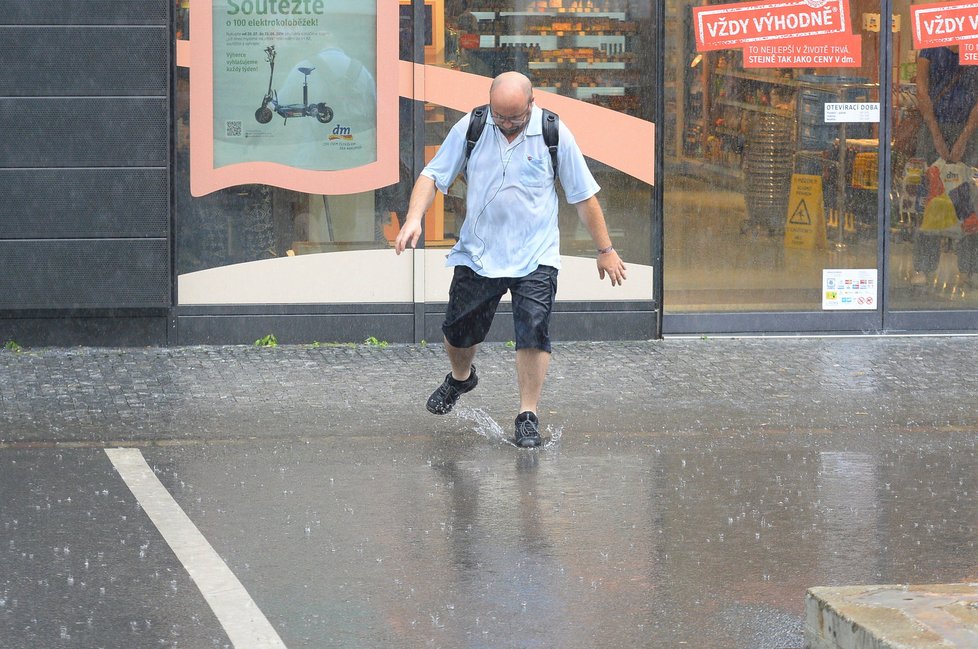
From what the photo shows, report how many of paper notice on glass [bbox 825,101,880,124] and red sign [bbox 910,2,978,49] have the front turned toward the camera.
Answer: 2

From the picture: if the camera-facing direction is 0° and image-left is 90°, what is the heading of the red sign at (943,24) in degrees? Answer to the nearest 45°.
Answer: approximately 0°

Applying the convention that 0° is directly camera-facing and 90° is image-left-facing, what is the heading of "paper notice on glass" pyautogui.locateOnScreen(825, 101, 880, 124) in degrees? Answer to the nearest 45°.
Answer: approximately 0°

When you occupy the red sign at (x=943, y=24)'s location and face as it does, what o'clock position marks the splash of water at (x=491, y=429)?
The splash of water is roughly at 1 o'clock from the red sign.
